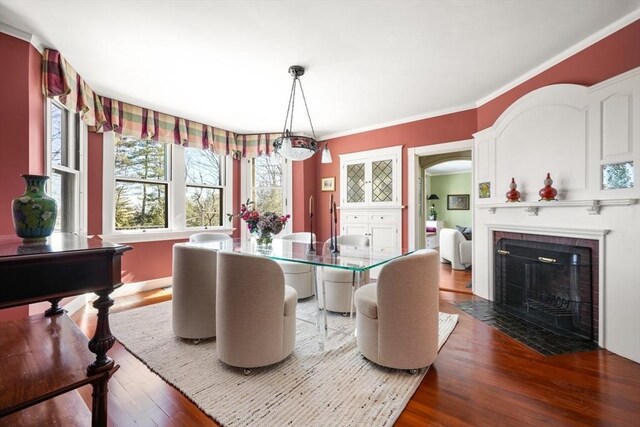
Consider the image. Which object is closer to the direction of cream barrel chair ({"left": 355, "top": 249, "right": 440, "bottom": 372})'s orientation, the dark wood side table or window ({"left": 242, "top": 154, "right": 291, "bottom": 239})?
the window

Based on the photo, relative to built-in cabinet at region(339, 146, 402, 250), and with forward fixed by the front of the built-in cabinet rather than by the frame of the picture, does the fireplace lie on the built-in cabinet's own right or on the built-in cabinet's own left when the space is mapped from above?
on the built-in cabinet's own left

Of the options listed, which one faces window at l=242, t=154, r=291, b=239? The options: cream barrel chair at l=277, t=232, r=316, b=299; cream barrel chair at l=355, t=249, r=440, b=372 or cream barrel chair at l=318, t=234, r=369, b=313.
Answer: cream barrel chair at l=355, t=249, r=440, b=372

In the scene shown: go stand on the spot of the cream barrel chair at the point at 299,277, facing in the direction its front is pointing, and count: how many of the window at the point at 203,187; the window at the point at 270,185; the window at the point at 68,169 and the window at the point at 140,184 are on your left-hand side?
0

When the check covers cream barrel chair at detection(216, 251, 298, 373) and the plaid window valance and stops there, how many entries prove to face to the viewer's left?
0

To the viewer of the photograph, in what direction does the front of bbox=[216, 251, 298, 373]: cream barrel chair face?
facing away from the viewer and to the right of the viewer

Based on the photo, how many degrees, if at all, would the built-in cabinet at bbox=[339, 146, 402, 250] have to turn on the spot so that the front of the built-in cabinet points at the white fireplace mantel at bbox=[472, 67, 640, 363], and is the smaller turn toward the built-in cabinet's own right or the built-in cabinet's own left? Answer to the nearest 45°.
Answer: approximately 90° to the built-in cabinet's own left

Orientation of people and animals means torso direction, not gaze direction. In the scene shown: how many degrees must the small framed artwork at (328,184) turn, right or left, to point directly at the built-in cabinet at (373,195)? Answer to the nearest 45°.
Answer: approximately 90° to its left

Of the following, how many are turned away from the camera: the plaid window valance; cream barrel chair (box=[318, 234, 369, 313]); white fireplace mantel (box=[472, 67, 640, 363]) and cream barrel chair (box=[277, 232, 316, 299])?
0

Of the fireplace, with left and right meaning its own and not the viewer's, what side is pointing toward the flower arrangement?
front

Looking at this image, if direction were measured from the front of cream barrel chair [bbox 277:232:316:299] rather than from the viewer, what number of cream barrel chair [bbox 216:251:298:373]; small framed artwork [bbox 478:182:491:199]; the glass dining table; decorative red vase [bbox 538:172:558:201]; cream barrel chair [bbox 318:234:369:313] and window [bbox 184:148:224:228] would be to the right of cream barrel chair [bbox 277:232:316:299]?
1

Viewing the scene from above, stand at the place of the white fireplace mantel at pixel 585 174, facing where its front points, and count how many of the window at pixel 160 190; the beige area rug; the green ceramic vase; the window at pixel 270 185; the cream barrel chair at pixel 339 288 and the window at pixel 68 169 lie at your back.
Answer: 0

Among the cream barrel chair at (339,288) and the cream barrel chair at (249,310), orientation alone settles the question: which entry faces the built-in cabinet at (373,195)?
the cream barrel chair at (249,310)

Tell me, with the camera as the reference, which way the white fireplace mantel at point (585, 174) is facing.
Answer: facing the viewer and to the left of the viewer

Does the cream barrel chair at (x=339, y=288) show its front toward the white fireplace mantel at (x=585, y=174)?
no

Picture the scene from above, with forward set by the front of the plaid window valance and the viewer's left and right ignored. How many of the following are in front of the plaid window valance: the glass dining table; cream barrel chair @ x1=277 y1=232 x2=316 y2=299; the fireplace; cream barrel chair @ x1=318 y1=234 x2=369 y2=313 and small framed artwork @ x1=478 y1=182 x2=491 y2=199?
5

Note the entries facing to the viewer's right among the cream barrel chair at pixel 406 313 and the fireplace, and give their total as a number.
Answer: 0

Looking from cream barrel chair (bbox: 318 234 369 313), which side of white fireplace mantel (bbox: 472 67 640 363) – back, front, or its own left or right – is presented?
front

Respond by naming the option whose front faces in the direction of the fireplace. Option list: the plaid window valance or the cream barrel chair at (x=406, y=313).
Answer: the plaid window valance
